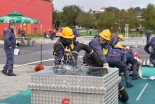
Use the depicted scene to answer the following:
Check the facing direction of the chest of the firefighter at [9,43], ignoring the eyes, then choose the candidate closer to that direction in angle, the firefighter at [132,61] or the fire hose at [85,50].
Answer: the firefighter

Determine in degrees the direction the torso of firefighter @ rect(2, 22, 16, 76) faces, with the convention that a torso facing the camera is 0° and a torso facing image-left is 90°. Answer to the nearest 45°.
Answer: approximately 270°

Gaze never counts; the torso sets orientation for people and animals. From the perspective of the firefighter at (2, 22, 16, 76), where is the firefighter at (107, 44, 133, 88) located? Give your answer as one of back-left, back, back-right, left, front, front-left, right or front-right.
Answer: front-right

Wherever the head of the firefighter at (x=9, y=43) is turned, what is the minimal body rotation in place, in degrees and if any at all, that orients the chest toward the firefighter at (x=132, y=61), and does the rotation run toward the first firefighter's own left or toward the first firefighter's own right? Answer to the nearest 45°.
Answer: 0° — they already face them

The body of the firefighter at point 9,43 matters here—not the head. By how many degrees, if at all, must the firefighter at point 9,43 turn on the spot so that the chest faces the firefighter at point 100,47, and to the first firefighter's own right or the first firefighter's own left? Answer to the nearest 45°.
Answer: approximately 45° to the first firefighter's own right

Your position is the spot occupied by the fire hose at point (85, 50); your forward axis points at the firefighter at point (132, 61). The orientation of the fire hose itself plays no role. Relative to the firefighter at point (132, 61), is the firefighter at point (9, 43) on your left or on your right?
left
